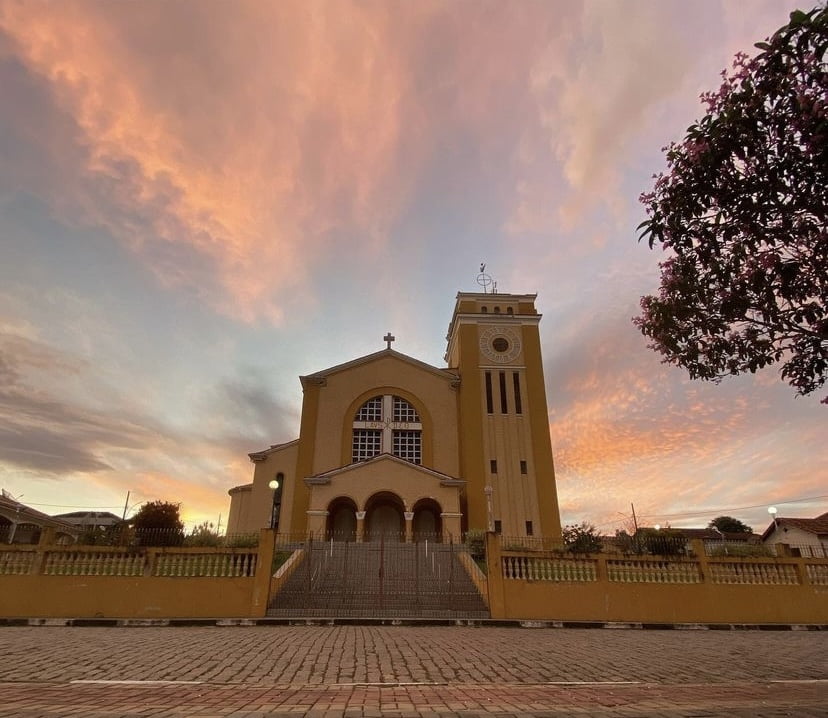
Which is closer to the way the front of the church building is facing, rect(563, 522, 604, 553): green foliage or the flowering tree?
the flowering tree

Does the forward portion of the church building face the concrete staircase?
yes

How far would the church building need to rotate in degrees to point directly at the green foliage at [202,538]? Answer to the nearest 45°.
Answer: approximately 45° to its right

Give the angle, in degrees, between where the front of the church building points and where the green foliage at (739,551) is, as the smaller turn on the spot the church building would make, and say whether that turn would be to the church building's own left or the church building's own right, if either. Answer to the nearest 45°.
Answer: approximately 45° to the church building's own left

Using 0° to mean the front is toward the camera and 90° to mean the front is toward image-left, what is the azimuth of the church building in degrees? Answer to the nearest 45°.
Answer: approximately 0°

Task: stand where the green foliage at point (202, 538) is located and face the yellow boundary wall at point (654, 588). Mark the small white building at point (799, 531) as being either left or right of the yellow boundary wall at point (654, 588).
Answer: left

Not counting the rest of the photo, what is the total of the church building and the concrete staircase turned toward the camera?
2

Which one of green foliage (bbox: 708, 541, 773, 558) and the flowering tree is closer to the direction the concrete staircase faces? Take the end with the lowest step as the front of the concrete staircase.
the flowering tree

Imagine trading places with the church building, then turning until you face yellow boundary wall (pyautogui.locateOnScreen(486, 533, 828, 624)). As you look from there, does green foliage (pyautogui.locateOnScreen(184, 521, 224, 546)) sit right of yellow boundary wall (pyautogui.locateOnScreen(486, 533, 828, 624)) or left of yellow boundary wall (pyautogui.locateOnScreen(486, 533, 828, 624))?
right
